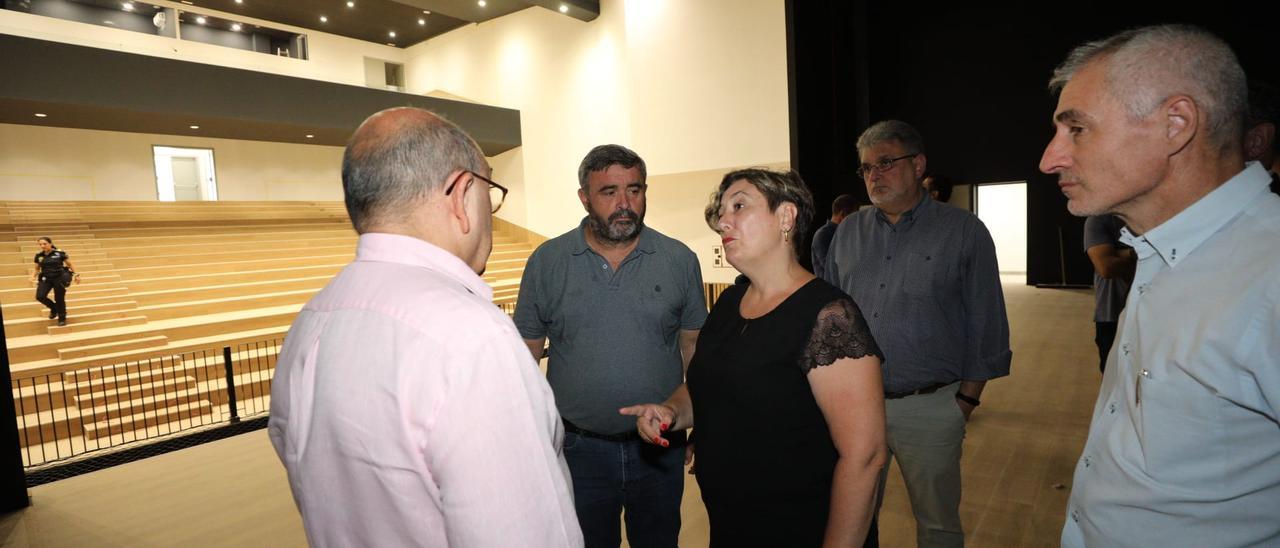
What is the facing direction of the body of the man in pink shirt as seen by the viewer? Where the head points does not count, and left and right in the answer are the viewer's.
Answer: facing away from the viewer and to the right of the viewer

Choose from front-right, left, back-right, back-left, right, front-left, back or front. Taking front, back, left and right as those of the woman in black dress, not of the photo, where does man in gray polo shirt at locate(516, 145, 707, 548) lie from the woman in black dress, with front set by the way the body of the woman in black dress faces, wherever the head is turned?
right

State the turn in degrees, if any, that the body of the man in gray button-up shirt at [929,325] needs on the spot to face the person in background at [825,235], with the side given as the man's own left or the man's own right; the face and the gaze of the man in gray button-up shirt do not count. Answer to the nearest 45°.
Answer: approximately 135° to the man's own right

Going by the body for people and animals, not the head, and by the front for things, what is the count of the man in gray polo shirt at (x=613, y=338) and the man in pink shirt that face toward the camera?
1

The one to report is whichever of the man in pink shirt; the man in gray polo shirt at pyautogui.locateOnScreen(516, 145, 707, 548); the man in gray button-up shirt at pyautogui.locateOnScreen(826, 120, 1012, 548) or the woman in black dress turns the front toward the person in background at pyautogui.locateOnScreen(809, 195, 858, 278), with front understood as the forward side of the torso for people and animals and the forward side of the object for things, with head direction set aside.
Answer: the man in pink shirt

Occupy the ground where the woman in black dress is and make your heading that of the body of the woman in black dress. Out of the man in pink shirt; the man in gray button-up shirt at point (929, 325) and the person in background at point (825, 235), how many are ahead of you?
1

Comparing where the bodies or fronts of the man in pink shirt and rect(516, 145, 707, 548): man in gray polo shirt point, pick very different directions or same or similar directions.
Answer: very different directions

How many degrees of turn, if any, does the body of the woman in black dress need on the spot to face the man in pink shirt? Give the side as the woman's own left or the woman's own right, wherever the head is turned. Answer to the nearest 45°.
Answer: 0° — they already face them

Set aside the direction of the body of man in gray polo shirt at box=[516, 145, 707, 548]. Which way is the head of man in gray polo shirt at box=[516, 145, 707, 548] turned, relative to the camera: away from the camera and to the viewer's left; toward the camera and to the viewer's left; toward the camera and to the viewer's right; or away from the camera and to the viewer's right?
toward the camera and to the viewer's right

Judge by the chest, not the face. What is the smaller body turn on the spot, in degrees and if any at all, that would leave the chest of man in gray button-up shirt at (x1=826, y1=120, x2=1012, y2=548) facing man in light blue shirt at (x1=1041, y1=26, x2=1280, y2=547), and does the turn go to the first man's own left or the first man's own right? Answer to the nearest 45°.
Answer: approximately 45° to the first man's own left
